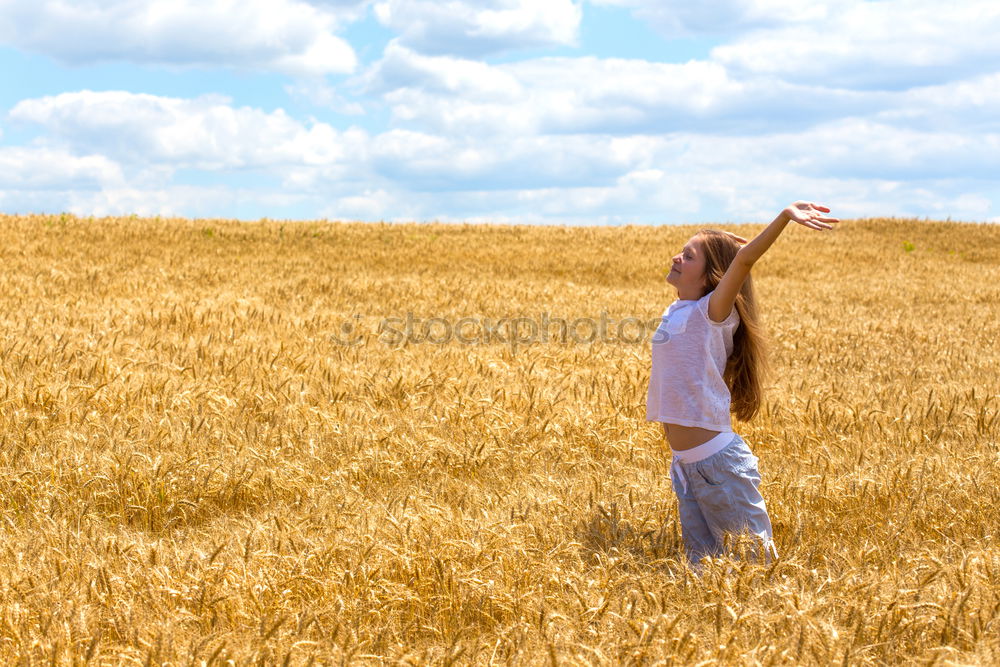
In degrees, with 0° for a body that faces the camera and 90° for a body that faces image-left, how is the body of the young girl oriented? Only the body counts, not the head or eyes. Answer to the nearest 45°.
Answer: approximately 90°
